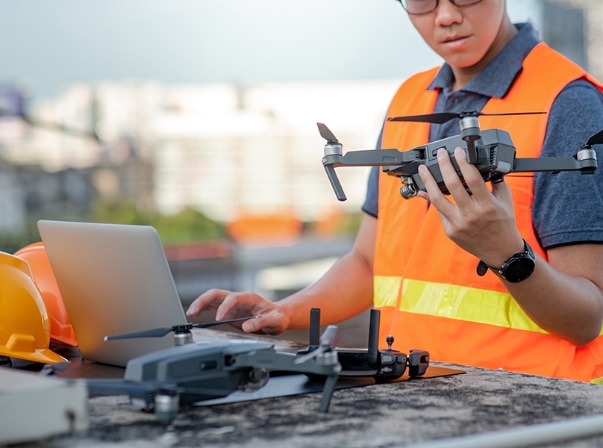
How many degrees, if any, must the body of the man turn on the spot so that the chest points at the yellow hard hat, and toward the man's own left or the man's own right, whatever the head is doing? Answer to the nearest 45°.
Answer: approximately 45° to the man's own right

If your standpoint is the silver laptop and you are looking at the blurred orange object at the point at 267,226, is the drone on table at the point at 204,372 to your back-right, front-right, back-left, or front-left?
back-right

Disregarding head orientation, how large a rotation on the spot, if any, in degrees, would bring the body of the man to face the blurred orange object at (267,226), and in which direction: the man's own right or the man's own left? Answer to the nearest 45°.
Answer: approximately 135° to the man's own right

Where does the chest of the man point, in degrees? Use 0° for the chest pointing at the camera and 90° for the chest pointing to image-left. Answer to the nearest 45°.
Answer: approximately 45°

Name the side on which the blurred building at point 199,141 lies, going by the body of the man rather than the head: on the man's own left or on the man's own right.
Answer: on the man's own right

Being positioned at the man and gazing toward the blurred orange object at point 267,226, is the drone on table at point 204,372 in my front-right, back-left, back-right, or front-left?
back-left
